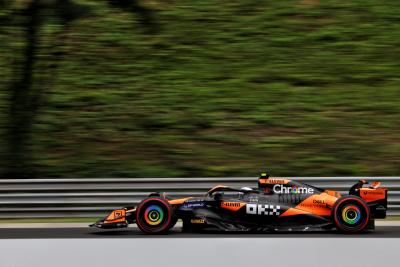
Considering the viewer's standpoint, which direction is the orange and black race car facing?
facing to the left of the viewer
